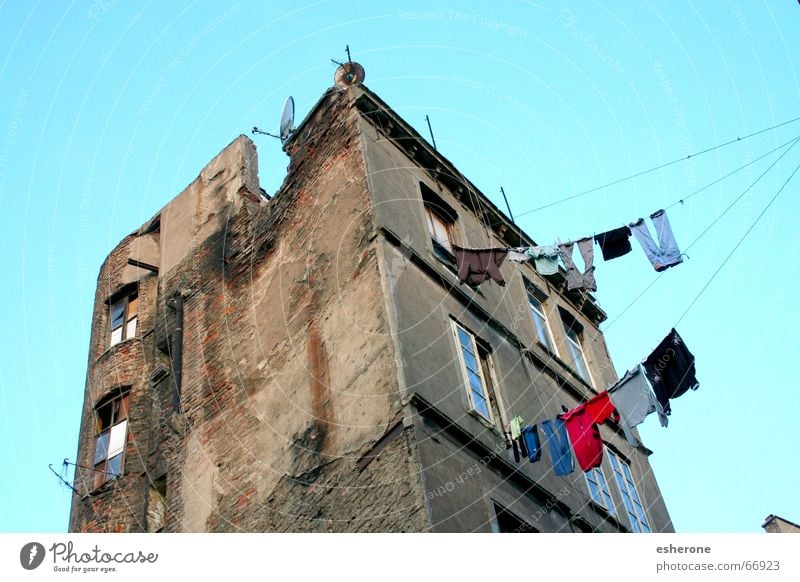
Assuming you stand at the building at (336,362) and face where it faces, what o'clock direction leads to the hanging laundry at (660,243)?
The hanging laundry is roughly at 11 o'clock from the building.

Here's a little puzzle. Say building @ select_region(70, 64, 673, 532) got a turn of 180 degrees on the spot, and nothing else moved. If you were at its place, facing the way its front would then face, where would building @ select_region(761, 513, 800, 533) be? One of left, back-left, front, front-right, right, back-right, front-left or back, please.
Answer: right

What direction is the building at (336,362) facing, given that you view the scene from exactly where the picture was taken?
facing the viewer and to the right of the viewer

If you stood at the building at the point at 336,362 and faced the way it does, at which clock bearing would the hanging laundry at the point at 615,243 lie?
The hanging laundry is roughly at 11 o'clock from the building.
